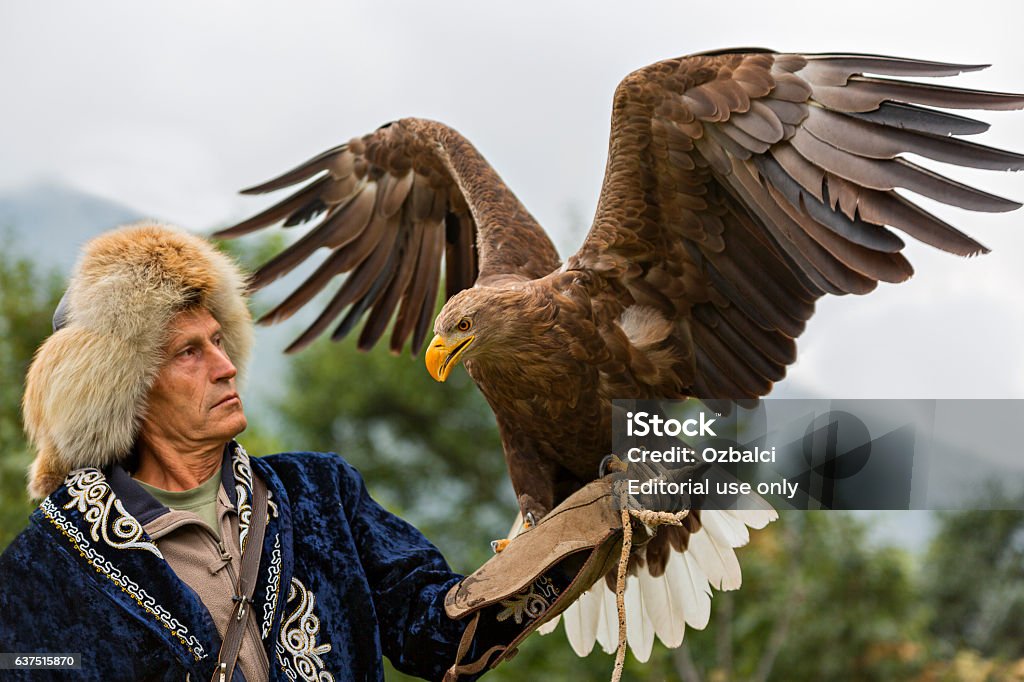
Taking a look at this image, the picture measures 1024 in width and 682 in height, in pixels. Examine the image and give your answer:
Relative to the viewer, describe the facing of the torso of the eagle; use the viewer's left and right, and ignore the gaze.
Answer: facing the viewer and to the left of the viewer

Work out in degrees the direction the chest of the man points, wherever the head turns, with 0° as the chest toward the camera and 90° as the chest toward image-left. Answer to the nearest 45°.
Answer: approximately 315°
